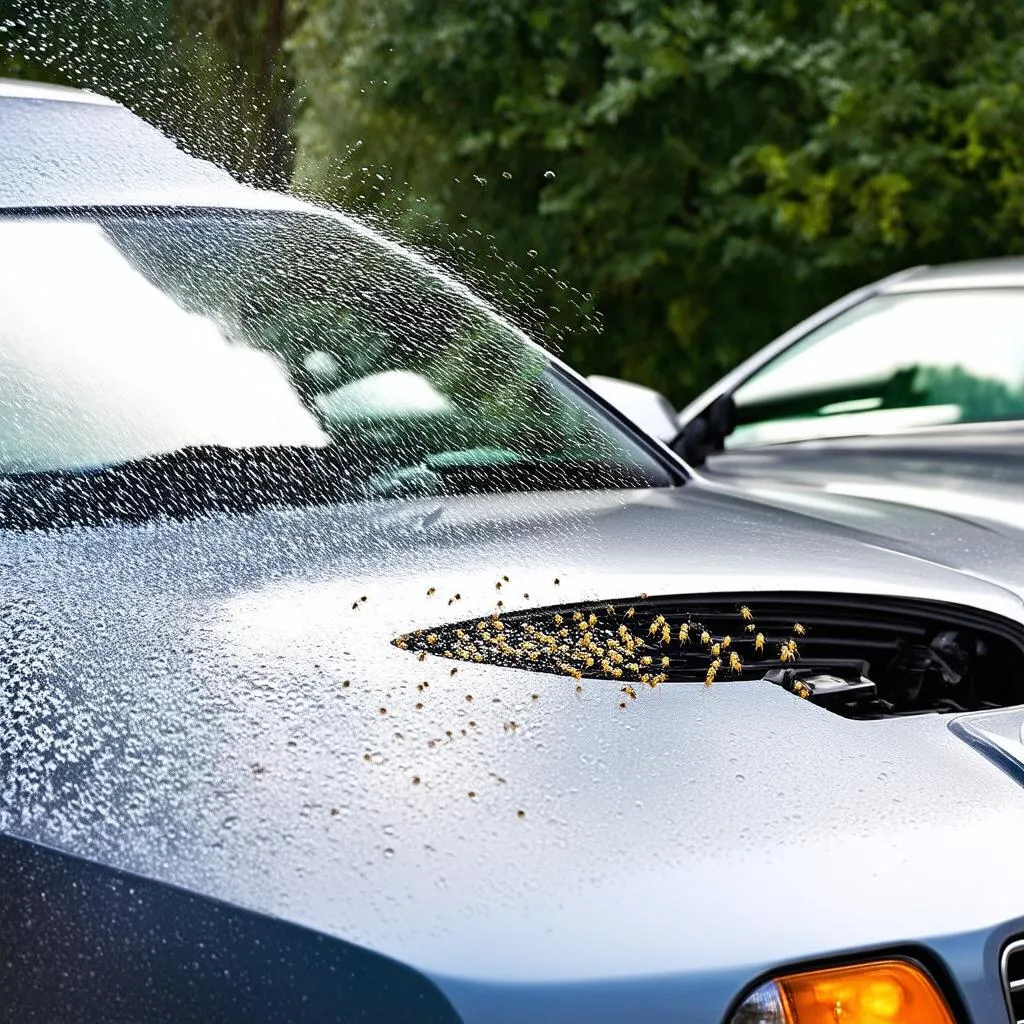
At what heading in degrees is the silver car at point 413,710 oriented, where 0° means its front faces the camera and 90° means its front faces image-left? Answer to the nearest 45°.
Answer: approximately 315°

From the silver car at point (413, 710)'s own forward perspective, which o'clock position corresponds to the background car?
The background car is roughly at 8 o'clock from the silver car.
